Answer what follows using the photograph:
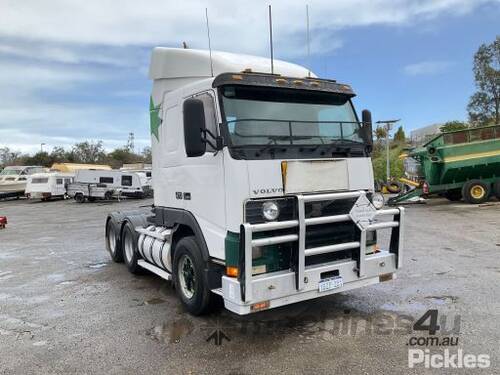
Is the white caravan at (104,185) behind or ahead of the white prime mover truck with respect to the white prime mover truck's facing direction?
behind

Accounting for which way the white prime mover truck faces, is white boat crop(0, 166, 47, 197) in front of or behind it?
behind

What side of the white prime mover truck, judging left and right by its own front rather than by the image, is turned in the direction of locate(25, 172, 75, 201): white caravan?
back

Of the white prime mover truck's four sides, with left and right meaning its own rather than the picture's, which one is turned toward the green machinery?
left

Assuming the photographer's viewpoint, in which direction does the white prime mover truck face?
facing the viewer and to the right of the viewer

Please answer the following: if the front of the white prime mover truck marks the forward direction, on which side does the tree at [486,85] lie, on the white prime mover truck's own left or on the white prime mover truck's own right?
on the white prime mover truck's own left

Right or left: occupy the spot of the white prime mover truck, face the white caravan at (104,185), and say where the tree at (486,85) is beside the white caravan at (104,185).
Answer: right

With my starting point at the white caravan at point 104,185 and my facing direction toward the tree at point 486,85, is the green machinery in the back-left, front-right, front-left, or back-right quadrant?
front-right
